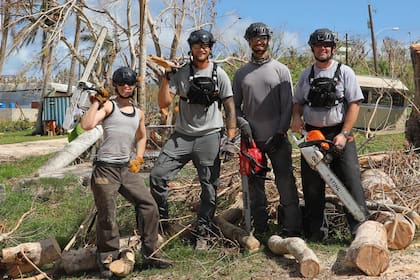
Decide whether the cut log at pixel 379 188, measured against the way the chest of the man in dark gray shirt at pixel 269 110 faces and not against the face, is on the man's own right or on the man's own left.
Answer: on the man's own left

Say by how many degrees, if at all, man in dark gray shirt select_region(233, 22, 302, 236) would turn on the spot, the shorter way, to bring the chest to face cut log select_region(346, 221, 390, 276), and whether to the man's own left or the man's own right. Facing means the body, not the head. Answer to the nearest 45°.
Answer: approximately 45° to the man's own left

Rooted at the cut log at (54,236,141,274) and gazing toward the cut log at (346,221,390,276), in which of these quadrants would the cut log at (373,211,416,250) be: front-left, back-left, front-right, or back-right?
front-left

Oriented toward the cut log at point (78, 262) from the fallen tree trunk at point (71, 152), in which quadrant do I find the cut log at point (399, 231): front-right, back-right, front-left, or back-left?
front-left

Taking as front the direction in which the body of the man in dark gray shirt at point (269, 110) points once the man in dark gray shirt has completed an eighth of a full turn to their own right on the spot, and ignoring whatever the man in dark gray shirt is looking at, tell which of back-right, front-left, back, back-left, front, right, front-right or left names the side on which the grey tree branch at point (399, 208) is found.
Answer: back-left

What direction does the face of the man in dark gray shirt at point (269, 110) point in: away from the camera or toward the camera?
toward the camera

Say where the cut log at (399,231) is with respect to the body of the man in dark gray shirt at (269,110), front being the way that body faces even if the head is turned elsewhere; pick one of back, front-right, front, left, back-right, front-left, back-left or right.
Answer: left

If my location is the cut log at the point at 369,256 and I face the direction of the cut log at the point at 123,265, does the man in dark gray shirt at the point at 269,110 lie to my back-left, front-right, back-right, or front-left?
front-right

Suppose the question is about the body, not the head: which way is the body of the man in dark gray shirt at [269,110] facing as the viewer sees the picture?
toward the camera

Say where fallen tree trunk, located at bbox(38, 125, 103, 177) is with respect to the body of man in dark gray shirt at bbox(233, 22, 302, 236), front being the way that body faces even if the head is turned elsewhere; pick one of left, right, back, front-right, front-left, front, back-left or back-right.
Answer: back-right
